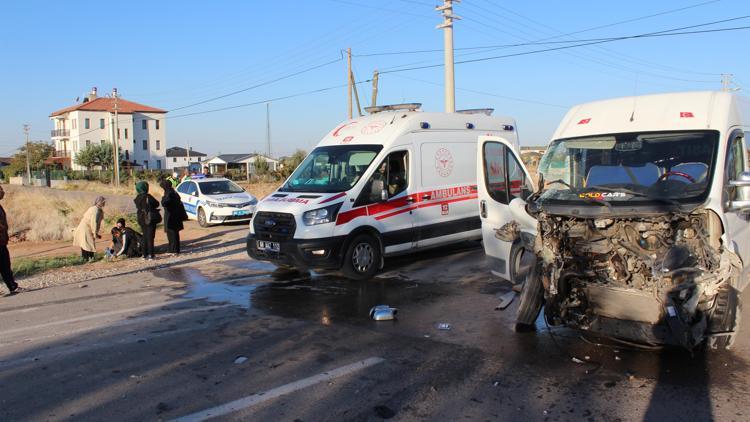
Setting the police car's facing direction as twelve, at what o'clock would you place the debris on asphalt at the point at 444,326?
The debris on asphalt is roughly at 1 o'clock from the police car.

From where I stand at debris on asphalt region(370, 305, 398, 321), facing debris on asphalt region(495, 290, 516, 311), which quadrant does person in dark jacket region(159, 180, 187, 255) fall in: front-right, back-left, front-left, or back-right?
back-left

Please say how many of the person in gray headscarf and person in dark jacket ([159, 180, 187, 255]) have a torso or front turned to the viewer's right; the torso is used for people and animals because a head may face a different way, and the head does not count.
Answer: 1

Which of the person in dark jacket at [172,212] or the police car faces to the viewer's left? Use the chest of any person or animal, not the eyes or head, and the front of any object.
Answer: the person in dark jacket

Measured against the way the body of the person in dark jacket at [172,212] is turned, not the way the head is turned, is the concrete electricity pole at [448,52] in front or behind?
behind

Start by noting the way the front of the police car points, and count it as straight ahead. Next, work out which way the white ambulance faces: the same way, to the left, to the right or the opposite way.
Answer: to the right

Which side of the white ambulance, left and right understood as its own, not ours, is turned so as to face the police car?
right

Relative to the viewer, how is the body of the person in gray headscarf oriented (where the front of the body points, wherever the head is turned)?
to the viewer's right

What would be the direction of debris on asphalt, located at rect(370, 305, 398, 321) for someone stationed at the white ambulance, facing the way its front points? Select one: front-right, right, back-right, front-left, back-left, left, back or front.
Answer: front-left

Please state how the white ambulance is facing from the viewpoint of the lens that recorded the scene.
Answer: facing the viewer and to the left of the viewer

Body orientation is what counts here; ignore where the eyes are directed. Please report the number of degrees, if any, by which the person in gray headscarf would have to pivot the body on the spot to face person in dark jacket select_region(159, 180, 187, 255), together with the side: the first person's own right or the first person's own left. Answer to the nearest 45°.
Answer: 0° — they already face them

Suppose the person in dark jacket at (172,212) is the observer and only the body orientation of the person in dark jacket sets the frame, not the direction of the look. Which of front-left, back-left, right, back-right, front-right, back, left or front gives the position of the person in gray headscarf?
front

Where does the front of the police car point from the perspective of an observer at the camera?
facing the viewer and to the right of the viewer

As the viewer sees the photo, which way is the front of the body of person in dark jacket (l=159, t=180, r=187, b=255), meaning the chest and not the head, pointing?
to the viewer's left

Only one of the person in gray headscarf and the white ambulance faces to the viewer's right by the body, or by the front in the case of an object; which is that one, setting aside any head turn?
the person in gray headscarf

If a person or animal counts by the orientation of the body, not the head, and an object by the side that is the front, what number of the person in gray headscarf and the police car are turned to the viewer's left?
0
